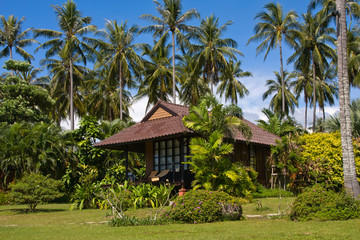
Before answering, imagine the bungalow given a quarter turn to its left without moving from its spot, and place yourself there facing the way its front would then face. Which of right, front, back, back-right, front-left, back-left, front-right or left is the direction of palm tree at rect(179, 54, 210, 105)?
back-left

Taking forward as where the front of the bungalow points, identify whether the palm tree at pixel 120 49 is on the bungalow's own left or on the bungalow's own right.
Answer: on the bungalow's own right

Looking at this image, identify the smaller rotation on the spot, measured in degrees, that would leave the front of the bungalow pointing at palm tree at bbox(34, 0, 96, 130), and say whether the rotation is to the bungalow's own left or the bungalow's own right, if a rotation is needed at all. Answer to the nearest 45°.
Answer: approximately 90° to the bungalow's own right

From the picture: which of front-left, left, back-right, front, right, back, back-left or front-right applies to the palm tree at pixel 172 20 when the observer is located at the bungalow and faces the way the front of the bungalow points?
back-right

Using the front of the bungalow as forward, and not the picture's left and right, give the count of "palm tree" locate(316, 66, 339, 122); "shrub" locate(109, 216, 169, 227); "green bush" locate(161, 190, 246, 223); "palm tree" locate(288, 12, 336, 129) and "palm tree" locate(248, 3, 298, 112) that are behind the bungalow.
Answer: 3

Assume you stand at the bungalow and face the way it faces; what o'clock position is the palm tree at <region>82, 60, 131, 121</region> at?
The palm tree is roughly at 4 o'clock from the bungalow.

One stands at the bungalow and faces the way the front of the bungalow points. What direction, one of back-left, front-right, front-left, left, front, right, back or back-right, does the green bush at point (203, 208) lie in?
front-left

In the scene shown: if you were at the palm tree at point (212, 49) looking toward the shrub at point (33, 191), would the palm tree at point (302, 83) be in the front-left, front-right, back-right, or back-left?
back-left

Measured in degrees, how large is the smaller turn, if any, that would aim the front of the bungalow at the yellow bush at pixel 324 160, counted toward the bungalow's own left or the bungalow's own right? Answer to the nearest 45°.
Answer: approximately 135° to the bungalow's own left

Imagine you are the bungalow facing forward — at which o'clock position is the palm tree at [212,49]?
The palm tree is roughly at 5 o'clock from the bungalow.

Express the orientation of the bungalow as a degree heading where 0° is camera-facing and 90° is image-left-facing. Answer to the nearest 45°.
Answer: approximately 45°

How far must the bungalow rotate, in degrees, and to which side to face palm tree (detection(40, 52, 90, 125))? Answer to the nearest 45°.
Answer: approximately 90° to its right

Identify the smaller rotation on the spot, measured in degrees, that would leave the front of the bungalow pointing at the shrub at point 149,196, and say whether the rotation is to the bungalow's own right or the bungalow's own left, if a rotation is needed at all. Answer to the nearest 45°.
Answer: approximately 45° to the bungalow's own left

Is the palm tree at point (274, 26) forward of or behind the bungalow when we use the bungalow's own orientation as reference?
behind

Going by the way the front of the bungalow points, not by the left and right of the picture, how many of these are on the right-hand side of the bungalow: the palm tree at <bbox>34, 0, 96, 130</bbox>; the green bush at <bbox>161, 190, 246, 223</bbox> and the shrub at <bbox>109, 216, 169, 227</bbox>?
1
